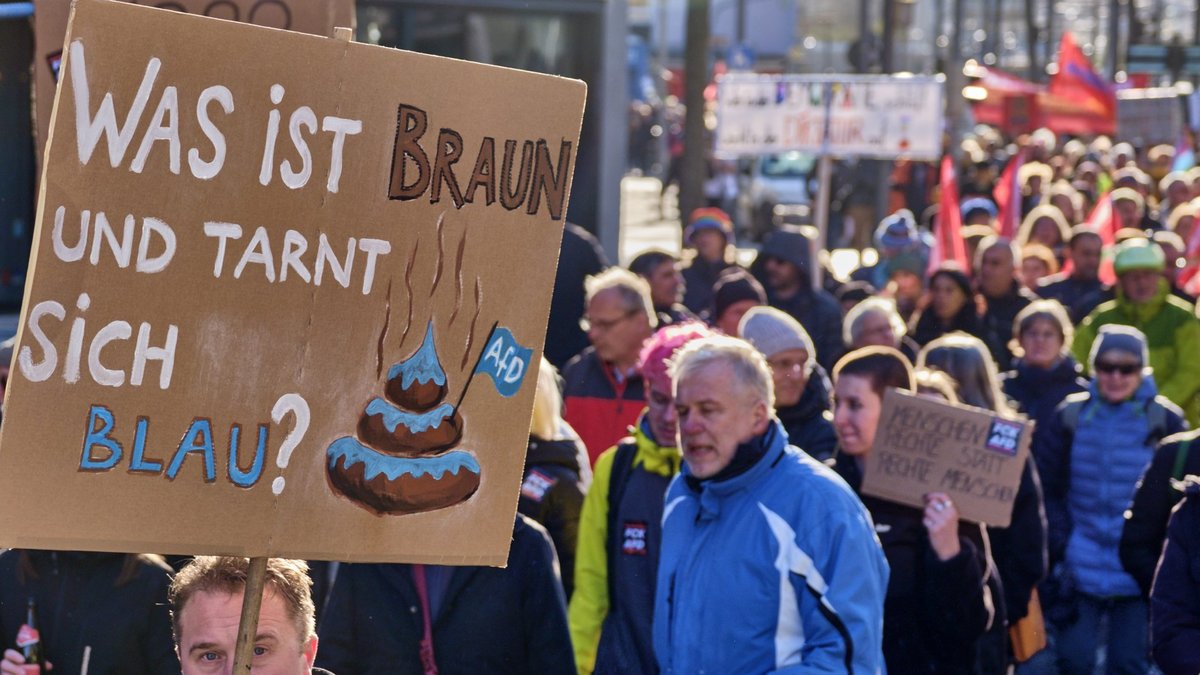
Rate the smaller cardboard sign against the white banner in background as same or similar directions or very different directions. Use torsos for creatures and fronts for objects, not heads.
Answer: same or similar directions

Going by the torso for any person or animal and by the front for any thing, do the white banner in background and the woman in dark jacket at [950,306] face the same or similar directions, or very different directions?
same or similar directions

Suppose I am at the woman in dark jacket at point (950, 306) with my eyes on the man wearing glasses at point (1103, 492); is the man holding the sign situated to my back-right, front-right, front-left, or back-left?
front-right

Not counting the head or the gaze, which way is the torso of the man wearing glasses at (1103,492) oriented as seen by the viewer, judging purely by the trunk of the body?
toward the camera

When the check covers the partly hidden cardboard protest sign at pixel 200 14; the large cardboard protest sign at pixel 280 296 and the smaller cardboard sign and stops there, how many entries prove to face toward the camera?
3

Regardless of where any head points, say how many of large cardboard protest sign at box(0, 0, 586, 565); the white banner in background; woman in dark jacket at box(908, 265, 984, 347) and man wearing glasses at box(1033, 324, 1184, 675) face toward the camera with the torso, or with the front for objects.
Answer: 4

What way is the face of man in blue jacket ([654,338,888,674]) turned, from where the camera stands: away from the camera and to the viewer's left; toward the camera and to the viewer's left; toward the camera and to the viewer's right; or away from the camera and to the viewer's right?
toward the camera and to the viewer's left

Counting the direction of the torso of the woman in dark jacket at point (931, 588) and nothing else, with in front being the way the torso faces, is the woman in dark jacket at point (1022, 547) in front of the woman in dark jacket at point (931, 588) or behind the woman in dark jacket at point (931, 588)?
behind

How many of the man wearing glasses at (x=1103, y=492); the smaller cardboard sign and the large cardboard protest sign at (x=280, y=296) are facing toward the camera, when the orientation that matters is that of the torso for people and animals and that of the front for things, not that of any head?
3

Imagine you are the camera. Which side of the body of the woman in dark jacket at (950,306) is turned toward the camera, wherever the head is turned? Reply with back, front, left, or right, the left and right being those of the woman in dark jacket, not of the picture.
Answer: front

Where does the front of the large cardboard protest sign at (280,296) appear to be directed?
toward the camera

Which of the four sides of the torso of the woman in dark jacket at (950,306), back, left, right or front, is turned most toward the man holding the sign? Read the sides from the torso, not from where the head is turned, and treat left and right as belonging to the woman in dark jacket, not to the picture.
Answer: front

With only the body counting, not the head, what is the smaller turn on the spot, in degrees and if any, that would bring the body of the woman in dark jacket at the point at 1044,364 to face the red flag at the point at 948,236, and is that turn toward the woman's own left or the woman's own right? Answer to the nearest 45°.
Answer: approximately 180°

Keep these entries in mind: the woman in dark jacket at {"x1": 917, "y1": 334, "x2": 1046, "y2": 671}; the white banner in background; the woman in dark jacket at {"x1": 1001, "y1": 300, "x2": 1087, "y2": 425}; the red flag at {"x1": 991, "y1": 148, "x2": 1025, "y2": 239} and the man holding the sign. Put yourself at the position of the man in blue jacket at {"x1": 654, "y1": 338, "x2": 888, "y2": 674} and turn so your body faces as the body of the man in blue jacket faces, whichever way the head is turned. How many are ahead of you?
1

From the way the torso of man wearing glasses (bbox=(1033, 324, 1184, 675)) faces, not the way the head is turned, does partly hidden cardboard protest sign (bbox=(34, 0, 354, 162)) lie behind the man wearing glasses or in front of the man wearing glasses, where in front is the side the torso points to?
in front

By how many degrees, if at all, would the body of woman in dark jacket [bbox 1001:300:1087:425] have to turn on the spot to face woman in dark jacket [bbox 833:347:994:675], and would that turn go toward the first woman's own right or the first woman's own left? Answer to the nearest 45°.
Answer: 0° — they already face them

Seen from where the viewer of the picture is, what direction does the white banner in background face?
facing the viewer
